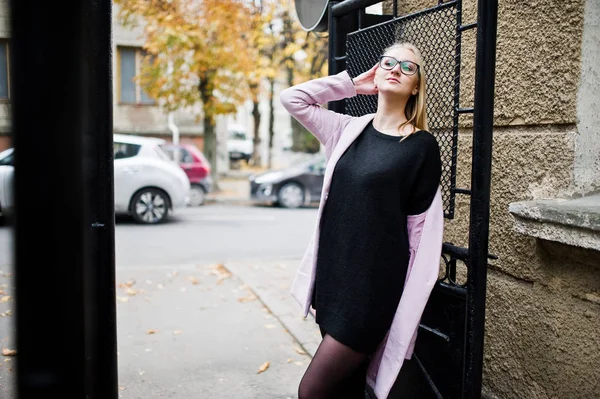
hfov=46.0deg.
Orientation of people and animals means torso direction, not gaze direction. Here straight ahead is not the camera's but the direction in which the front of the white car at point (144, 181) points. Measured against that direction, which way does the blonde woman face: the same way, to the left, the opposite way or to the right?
to the left

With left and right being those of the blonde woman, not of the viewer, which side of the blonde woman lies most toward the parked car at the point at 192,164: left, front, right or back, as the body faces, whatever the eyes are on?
back

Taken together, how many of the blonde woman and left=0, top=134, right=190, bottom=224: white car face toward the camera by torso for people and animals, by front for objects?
1

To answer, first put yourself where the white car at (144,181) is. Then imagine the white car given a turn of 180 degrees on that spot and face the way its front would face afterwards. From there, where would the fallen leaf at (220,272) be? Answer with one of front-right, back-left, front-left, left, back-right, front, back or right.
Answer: right

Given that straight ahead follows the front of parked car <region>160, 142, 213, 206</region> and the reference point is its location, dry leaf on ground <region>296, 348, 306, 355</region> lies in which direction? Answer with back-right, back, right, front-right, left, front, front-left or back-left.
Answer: left

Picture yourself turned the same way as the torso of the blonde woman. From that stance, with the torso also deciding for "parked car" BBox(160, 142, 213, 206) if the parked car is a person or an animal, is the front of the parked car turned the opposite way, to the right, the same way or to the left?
to the right

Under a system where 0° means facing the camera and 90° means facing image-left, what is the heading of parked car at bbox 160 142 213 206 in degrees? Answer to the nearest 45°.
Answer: approximately 90°

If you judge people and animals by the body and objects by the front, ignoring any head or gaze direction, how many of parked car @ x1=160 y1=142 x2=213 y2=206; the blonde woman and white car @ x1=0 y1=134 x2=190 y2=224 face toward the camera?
1

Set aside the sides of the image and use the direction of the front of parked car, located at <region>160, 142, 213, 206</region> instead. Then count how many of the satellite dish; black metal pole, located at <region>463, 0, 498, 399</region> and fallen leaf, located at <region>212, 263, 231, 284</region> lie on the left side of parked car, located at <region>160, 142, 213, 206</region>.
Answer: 3

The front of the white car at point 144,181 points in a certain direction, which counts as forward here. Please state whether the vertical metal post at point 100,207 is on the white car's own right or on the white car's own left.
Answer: on the white car's own left
